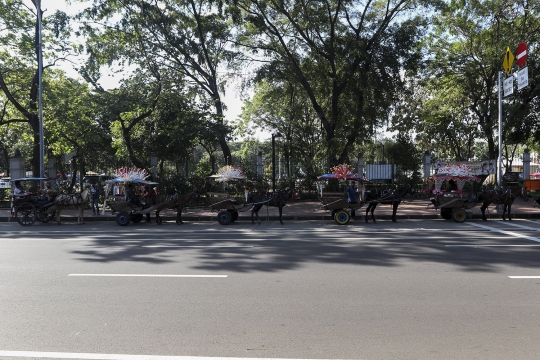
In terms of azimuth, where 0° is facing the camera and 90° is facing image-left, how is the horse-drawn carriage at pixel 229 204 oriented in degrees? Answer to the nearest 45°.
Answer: approximately 270°

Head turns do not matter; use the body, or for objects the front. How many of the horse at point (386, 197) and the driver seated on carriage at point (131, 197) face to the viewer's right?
2

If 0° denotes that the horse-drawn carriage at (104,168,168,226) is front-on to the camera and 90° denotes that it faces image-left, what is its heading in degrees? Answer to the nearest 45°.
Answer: approximately 270°

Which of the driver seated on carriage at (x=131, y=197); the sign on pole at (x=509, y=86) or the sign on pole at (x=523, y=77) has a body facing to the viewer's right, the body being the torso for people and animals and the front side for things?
the driver seated on carriage

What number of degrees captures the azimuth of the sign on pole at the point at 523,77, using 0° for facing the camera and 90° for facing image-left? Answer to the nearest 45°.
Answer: approximately 45°

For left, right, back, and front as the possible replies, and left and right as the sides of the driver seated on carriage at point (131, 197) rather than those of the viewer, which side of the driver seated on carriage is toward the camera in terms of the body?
right

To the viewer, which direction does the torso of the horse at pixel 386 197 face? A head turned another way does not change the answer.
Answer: to the viewer's right

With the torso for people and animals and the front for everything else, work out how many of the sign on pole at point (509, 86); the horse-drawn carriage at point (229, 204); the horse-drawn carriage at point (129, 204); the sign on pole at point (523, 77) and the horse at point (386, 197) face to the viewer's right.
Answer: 3

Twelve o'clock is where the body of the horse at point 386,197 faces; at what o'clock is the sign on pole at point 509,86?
The sign on pole is roughly at 11 o'clock from the horse.

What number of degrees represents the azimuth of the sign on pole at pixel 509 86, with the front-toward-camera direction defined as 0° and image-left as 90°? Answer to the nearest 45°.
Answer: approximately 45°

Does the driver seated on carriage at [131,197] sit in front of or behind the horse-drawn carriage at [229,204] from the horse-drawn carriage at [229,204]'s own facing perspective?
behind

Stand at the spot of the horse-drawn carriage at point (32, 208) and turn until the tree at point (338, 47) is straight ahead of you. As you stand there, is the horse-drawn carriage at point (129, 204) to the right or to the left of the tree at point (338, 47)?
right

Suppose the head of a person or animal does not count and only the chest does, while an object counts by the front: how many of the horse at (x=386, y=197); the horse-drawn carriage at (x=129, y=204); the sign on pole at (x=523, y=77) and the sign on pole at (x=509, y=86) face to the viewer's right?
2
